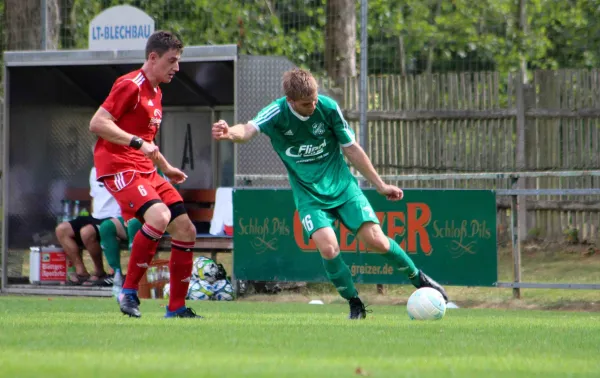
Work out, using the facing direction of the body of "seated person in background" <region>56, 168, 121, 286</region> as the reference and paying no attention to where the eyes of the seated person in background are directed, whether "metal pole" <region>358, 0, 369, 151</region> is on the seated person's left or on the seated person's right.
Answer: on the seated person's left

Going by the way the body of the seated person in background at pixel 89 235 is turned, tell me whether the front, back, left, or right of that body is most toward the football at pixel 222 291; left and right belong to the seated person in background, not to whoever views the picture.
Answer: left

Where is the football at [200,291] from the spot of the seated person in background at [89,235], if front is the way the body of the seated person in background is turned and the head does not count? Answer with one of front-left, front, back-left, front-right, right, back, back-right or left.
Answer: left

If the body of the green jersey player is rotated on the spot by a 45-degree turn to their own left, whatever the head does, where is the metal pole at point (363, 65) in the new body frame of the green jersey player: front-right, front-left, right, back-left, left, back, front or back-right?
back-left

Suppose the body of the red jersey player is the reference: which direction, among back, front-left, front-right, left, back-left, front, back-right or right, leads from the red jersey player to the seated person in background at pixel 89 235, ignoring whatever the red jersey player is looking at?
back-left

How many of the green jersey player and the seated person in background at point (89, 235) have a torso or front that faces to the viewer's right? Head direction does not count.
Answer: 0

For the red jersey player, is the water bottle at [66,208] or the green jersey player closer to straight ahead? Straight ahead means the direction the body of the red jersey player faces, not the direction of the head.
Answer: the green jersey player

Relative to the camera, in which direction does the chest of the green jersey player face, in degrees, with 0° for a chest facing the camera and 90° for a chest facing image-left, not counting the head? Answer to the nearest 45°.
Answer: approximately 0°

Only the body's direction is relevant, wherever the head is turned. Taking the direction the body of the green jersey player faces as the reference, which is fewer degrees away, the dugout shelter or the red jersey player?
the red jersey player

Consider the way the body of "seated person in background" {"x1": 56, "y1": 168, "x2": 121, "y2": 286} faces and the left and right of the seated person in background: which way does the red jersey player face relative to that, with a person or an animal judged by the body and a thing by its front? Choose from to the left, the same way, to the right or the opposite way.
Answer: to the left

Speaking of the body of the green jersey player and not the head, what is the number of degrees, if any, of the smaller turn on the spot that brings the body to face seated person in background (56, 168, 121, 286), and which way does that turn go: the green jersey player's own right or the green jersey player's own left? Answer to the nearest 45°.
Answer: approximately 135° to the green jersey player's own right

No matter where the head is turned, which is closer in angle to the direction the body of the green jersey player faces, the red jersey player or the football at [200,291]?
the red jersey player

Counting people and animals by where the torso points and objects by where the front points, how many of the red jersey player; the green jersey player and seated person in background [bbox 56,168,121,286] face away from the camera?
0

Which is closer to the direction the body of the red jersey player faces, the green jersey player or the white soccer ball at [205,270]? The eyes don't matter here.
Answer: the green jersey player

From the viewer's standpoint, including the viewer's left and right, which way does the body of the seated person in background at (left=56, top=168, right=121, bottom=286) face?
facing the viewer and to the left of the viewer
